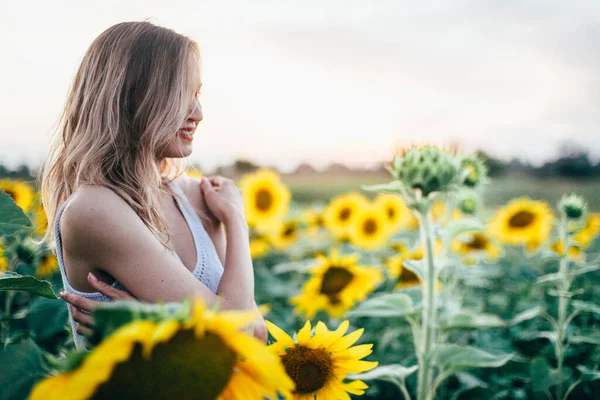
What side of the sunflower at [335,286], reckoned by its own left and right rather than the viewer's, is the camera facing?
front

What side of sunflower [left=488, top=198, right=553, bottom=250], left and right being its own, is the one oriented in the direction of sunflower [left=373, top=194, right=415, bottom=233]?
right

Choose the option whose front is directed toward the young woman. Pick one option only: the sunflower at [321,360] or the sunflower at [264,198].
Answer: the sunflower at [264,198]

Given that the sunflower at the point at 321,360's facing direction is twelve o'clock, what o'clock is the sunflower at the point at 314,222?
the sunflower at the point at 314,222 is roughly at 6 o'clock from the sunflower at the point at 321,360.

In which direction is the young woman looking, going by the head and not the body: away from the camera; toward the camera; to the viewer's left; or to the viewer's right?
to the viewer's right

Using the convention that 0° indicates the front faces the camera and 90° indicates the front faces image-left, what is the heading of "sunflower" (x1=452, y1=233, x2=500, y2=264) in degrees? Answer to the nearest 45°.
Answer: approximately 0°

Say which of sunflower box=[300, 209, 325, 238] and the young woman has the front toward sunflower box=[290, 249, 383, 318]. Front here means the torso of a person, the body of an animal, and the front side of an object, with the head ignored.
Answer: sunflower box=[300, 209, 325, 238]

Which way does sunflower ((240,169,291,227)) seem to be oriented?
toward the camera

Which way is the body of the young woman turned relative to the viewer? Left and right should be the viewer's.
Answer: facing the viewer and to the right of the viewer

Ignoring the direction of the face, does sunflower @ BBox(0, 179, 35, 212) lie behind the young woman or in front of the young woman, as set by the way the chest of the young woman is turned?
behind

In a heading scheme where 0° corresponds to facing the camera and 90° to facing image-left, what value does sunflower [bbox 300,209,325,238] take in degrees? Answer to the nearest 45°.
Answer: approximately 0°
